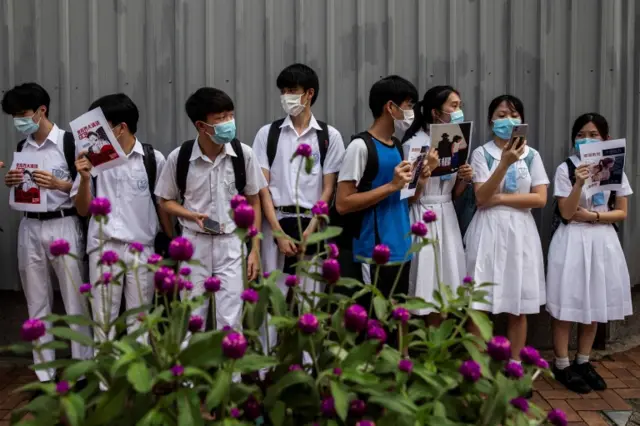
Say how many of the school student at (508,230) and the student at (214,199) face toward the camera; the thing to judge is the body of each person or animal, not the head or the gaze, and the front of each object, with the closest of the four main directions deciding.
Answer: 2

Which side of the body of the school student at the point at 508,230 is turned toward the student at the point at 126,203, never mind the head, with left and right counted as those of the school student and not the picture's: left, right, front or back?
right

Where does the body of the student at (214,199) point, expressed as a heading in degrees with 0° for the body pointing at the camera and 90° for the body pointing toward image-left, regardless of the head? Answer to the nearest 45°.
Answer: approximately 0°

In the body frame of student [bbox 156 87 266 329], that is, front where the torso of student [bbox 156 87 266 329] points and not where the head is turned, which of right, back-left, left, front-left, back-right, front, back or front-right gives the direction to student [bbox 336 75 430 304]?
left

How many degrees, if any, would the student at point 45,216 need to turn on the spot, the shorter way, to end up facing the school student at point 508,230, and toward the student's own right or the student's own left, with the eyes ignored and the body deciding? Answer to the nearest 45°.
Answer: approximately 135° to the student's own left

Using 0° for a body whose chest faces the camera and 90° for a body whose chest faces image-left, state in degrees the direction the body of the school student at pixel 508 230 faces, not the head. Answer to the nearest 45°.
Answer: approximately 0°

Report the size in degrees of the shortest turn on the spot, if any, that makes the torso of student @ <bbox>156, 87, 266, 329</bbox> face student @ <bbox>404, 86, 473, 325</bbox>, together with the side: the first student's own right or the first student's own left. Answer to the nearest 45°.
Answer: approximately 90° to the first student's own left

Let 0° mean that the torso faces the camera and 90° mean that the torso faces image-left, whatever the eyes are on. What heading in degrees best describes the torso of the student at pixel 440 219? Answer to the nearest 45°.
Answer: approximately 315°

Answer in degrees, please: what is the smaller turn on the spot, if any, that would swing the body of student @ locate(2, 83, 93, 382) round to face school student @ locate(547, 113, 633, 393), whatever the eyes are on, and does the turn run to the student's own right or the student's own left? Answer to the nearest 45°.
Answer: approximately 135° to the student's own left

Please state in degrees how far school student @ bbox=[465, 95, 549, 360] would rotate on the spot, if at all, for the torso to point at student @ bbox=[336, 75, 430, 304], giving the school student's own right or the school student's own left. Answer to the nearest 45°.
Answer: approximately 45° to the school student's own right

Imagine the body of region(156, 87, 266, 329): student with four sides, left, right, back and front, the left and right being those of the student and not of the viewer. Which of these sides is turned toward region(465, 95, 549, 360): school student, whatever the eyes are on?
left
